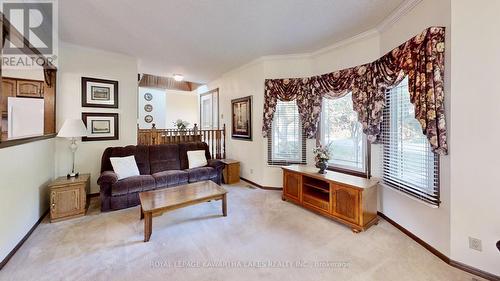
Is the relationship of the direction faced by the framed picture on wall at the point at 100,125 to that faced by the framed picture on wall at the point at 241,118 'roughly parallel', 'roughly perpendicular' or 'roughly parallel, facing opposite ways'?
roughly perpendicular

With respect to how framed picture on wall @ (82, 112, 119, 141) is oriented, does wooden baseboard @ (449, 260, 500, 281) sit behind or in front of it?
in front

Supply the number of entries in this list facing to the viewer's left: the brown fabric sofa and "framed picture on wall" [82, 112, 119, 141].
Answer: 0

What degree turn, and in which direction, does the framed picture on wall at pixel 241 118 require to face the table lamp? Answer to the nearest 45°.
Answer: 0° — it already faces it

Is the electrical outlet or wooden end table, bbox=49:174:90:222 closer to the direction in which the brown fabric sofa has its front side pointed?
the electrical outlet

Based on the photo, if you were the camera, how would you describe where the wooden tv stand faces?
facing the viewer and to the left of the viewer

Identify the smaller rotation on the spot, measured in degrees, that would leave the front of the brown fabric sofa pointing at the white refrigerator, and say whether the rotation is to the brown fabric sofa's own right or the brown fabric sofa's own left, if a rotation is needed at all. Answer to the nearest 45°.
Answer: approximately 135° to the brown fabric sofa's own right

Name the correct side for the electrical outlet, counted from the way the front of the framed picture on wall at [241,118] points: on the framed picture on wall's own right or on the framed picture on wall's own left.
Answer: on the framed picture on wall's own left

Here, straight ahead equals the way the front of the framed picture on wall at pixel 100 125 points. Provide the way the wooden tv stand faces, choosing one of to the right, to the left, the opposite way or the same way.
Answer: to the right

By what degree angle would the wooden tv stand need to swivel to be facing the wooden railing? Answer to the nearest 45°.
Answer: approximately 45° to its right
